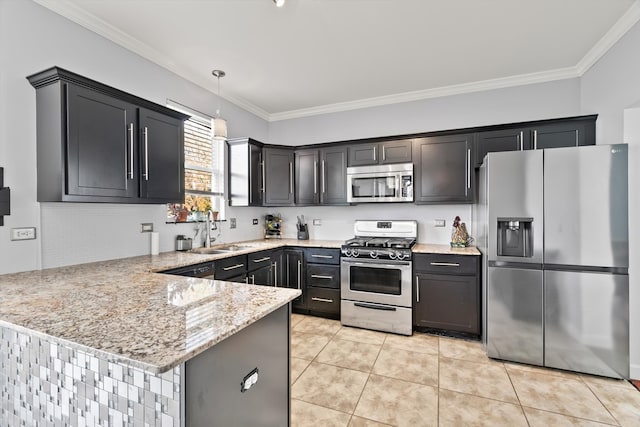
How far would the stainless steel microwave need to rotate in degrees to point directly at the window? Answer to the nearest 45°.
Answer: approximately 90° to its right

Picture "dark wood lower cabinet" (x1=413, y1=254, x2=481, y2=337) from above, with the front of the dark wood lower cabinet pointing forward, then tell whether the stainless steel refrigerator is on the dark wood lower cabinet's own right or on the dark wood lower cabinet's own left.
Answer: on the dark wood lower cabinet's own left

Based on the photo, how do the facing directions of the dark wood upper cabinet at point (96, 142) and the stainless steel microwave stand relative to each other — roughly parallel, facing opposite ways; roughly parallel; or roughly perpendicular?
roughly perpendicular

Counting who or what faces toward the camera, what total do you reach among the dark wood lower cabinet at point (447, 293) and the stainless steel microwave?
2

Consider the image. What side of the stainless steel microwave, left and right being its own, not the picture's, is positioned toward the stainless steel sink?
right

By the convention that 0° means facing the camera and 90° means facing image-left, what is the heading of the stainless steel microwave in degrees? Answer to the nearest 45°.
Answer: approximately 0°

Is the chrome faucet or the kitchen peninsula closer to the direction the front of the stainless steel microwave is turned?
the kitchen peninsula

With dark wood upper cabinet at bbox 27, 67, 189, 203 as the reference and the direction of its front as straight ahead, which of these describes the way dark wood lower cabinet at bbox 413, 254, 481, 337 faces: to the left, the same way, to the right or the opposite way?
to the right
